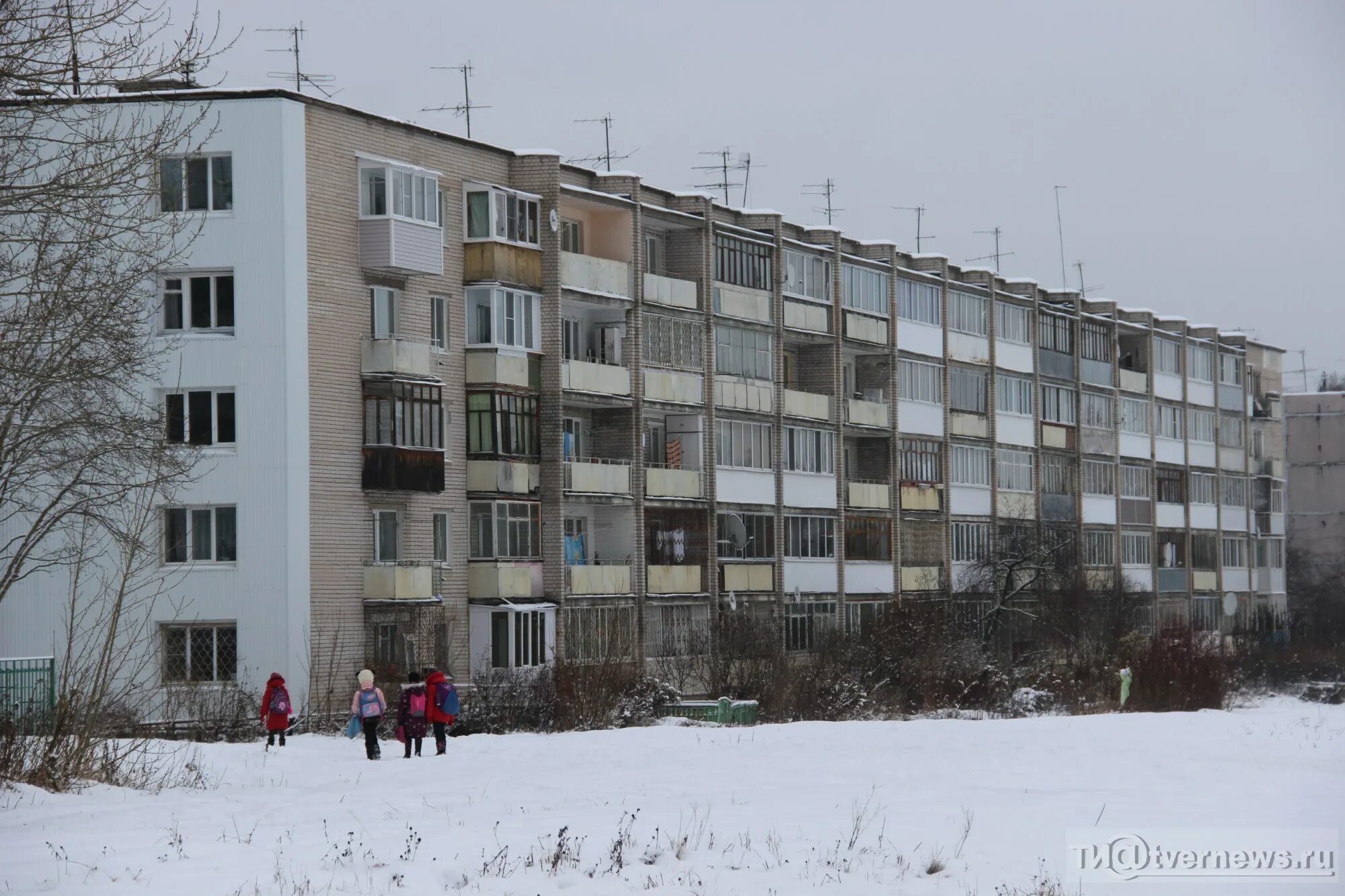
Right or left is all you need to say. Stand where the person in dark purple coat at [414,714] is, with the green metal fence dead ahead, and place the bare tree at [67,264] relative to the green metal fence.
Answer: left

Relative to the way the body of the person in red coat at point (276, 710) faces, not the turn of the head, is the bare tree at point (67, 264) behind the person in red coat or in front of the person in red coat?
behind

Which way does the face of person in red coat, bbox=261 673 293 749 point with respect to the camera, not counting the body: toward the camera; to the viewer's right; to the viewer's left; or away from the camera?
away from the camera

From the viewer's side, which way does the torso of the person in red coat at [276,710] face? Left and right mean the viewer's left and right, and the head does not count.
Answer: facing away from the viewer

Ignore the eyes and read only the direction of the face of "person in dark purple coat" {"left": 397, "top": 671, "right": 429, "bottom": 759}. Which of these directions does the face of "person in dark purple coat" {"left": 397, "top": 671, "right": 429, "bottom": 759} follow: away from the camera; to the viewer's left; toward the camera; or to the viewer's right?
away from the camera
